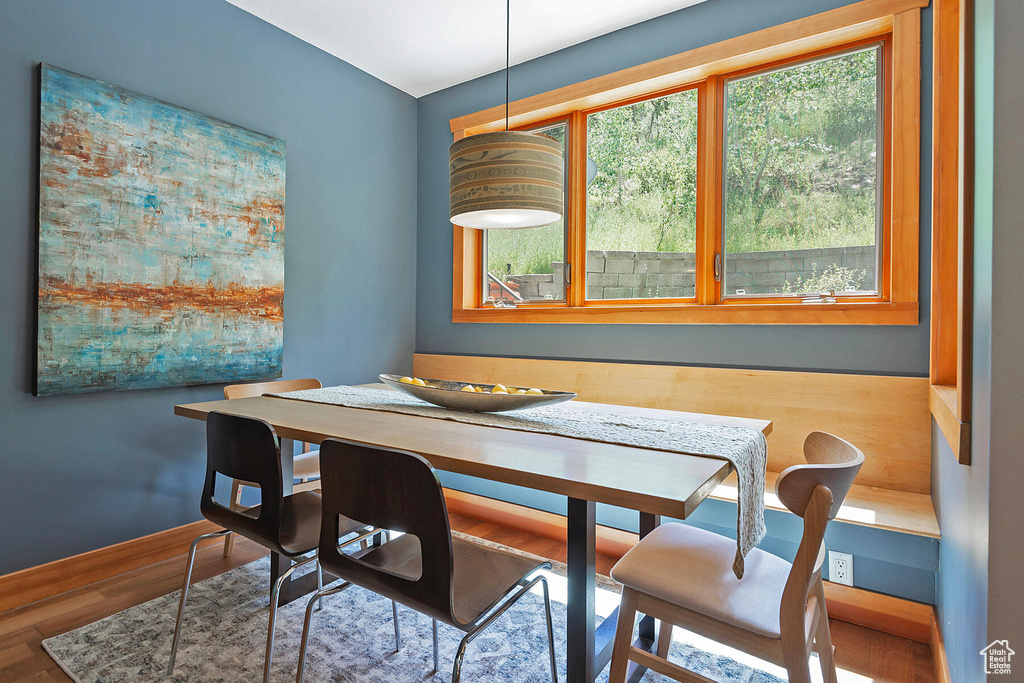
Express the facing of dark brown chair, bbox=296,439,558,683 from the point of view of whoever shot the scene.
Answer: facing away from the viewer and to the right of the viewer

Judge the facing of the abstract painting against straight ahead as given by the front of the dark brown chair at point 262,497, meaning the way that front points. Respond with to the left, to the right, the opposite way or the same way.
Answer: to the right

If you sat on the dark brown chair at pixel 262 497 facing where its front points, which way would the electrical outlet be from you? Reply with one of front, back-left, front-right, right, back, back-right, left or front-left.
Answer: front-right

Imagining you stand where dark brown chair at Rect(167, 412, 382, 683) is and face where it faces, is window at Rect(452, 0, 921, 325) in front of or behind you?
in front

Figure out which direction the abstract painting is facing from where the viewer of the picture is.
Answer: facing the viewer and to the right of the viewer

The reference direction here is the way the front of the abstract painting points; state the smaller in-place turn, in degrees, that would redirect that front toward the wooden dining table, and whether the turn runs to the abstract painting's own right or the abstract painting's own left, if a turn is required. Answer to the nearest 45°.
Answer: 0° — it already faces it

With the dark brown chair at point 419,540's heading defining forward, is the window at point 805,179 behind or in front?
in front

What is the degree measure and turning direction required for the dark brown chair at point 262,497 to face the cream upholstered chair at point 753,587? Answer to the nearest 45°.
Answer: approximately 90° to its right

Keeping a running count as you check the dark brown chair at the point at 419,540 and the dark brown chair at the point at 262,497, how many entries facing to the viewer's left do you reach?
0

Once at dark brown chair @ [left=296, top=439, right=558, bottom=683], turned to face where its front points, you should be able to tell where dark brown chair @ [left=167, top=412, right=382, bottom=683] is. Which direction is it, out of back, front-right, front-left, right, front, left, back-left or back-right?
left

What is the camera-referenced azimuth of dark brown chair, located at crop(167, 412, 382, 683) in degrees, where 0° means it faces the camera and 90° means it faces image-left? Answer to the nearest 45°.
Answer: approximately 225°

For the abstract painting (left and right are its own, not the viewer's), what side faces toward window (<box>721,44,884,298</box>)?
front

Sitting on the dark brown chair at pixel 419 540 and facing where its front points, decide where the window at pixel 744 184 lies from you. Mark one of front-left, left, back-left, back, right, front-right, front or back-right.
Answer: front

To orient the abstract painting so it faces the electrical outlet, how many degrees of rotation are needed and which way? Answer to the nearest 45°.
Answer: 0° — it already faces it

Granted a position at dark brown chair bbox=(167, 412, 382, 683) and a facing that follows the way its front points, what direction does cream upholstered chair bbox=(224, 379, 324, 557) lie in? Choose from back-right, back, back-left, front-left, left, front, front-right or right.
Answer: front-left
